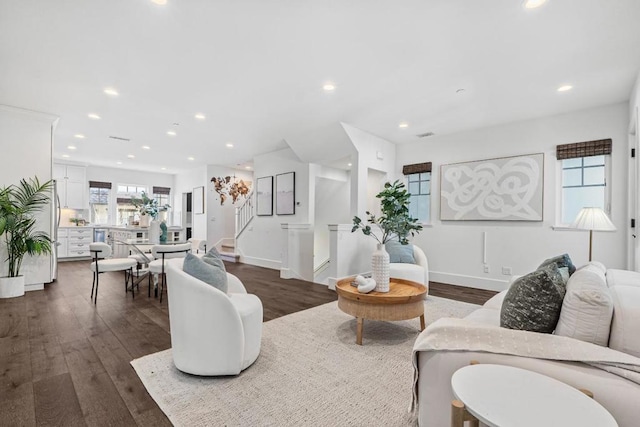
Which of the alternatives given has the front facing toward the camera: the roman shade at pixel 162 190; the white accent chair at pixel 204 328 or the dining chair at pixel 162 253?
the roman shade

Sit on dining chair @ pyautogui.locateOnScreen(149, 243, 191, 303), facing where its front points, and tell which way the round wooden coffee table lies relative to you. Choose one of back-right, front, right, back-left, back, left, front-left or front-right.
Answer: back

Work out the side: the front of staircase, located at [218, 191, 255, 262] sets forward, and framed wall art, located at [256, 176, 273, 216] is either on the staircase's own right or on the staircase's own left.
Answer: on the staircase's own left

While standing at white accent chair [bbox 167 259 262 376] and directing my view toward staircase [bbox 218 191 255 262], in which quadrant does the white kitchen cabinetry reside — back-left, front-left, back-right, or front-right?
front-left

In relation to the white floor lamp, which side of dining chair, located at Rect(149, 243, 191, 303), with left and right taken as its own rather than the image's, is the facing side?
back

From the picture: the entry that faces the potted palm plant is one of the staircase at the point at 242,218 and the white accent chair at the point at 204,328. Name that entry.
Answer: the staircase

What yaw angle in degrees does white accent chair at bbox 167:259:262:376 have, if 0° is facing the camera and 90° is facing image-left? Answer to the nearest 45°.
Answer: approximately 270°

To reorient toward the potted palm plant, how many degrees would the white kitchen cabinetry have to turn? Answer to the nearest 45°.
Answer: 0° — it already faces it

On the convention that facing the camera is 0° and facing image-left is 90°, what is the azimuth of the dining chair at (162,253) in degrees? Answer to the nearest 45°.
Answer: approximately 135°

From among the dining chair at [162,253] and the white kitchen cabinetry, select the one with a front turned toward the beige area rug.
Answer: the white kitchen cabinetry

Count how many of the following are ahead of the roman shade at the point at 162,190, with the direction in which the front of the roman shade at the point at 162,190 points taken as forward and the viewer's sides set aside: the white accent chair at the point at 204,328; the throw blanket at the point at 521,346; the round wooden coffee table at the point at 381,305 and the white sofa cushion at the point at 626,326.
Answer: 4

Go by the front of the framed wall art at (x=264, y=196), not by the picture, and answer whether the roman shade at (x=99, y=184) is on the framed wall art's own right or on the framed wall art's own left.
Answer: on the framed wall art's own right

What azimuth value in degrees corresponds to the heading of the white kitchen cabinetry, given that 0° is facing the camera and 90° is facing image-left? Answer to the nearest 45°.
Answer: approximately 0°

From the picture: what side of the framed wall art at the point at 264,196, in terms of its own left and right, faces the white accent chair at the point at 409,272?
left

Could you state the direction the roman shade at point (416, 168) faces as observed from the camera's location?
facing the viewer and to the left of the viewer

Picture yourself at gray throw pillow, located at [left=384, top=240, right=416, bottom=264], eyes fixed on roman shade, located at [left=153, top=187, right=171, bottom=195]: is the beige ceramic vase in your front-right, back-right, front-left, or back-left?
front-left

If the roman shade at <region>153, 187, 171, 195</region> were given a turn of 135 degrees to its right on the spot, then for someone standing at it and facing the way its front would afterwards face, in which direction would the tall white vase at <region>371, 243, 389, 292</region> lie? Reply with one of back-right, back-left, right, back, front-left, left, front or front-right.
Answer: back-left

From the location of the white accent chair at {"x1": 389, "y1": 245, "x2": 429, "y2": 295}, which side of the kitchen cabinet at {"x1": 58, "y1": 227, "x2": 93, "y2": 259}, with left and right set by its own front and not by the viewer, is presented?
front

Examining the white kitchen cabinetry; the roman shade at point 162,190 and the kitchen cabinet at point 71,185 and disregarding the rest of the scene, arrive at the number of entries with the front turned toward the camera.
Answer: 3
